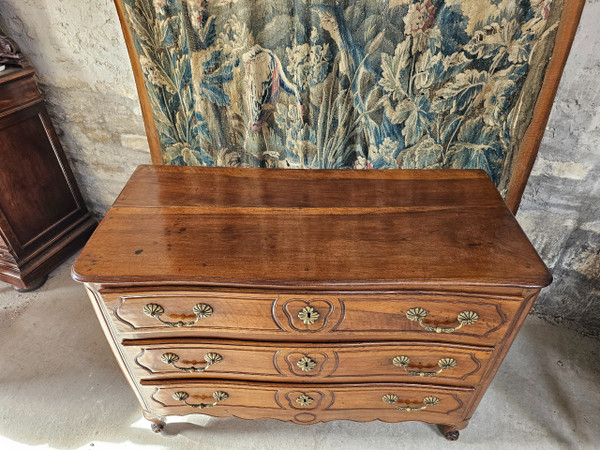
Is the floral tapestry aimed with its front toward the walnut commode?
yes

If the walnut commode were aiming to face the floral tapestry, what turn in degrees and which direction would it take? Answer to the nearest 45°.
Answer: approximately 180°

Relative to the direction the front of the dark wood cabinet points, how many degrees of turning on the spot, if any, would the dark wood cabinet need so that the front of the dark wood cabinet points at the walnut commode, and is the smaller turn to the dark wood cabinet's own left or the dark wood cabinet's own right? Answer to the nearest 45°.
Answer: approximately 45° to the dark wood cabinet's own left

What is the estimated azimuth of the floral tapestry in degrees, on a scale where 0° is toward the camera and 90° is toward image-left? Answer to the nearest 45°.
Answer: approximately 0°

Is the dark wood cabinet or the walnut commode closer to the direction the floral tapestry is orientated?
the walnut commode

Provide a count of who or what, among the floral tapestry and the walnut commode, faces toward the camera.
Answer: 2

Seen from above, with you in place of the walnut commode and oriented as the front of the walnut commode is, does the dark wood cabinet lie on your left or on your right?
on your right
